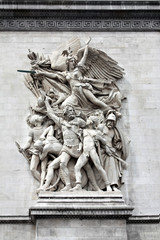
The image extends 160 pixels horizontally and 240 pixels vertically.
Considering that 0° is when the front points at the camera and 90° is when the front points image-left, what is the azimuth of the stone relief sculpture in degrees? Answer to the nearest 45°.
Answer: approximately 0°
